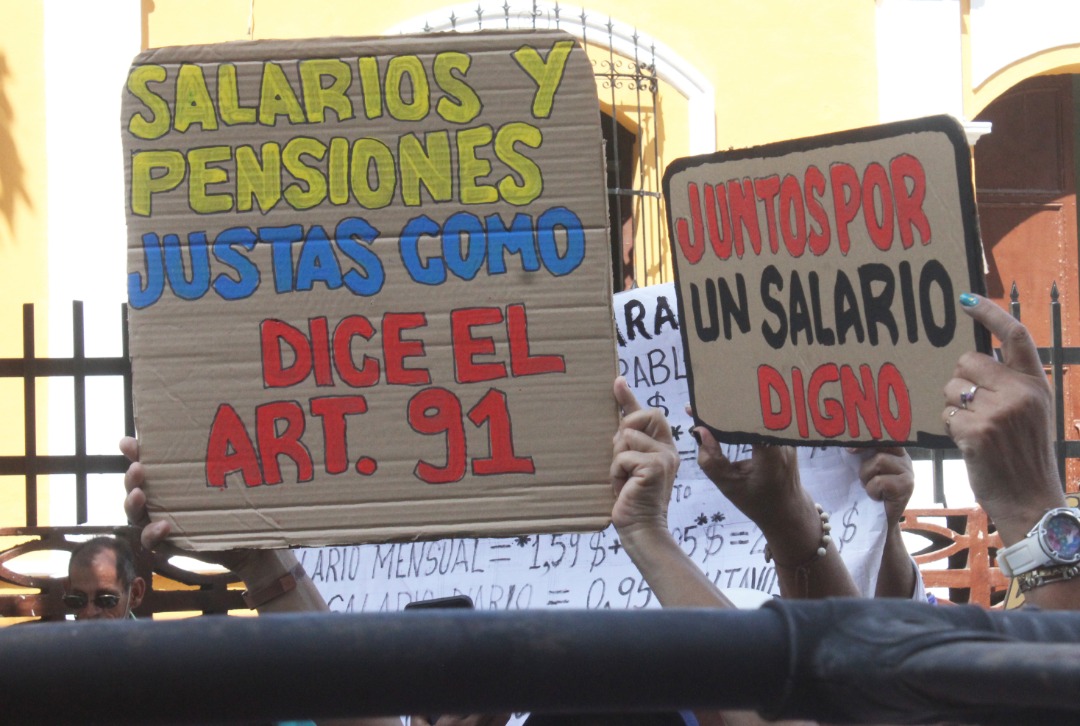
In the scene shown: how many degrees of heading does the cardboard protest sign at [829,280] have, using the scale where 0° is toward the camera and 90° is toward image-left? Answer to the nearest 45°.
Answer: approximately 0°

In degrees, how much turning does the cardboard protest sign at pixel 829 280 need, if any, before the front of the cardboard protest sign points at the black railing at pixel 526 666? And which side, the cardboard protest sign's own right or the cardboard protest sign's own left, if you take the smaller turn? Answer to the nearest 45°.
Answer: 0° — it already faces it

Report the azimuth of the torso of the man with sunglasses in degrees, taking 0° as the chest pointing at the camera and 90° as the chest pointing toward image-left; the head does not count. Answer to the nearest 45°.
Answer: approximately 45°

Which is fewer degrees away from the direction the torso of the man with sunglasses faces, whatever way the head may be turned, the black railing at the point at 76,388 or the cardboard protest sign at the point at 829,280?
the cardboard protest sign

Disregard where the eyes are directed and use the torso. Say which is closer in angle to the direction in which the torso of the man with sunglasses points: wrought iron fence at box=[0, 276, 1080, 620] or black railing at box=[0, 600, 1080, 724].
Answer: the black railing

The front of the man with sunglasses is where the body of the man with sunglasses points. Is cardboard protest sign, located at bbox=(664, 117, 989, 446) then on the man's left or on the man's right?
on the man's left
